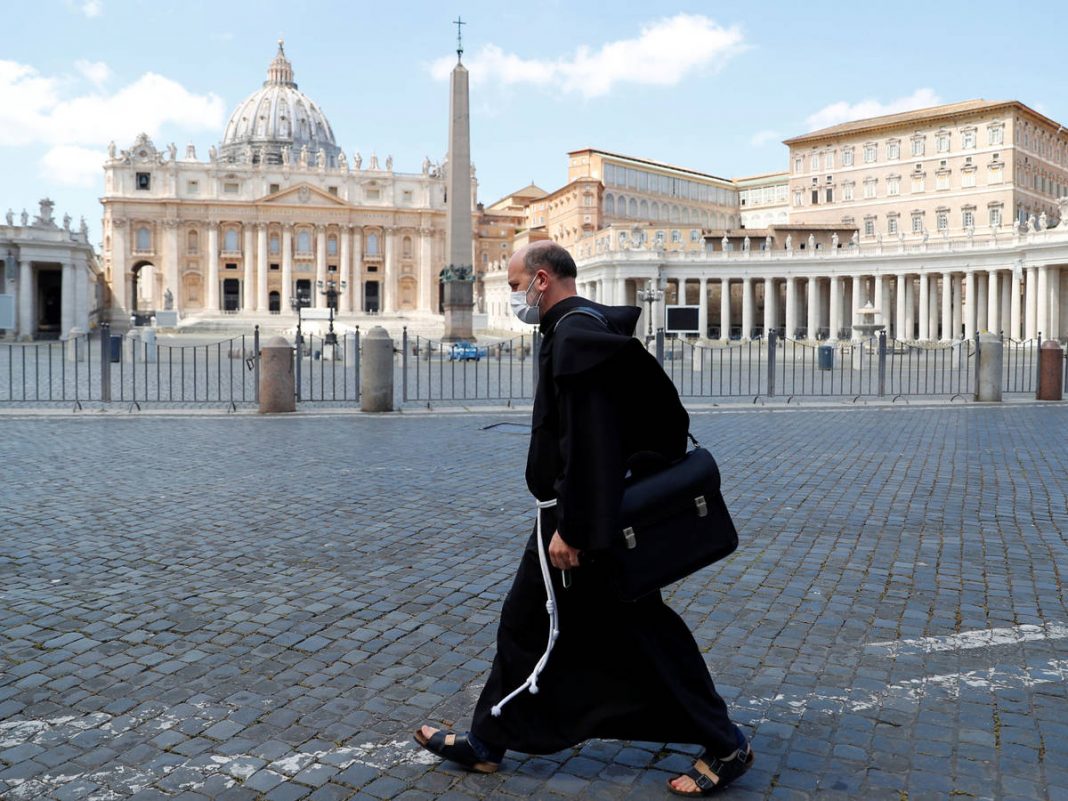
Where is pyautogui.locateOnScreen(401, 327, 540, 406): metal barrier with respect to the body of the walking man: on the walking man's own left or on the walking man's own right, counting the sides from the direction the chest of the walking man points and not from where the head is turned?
on the walking man's own right

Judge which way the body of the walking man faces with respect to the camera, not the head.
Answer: to the viewer's left

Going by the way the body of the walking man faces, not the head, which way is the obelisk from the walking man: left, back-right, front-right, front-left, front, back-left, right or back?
right

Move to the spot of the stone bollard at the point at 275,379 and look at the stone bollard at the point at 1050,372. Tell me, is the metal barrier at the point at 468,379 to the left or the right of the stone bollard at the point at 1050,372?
left

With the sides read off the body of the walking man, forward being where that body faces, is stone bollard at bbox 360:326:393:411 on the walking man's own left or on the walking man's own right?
on the walking man's own right

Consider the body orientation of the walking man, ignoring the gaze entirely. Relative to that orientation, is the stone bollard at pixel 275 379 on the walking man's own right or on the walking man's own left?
on the walking man's own right

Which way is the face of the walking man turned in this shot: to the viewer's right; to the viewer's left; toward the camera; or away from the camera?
to the viewer's left
